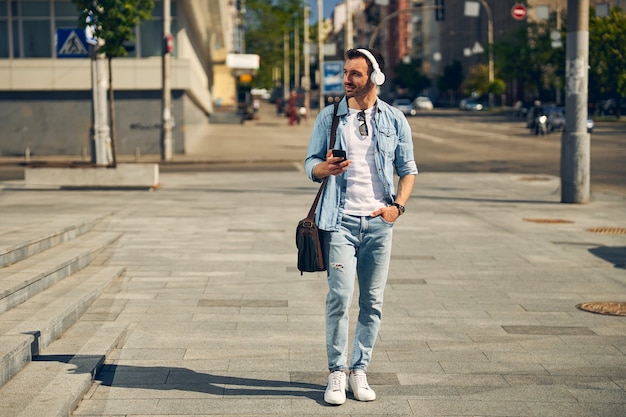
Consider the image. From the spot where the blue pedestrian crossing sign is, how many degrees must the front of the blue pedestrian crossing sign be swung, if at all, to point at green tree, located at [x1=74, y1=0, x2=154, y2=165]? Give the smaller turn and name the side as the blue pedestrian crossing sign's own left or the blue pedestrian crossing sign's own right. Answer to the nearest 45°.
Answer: approximately 45° to the blue pedestrian crossing sign's own left

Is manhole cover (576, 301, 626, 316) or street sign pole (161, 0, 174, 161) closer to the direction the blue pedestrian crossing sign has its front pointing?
the manhole cover

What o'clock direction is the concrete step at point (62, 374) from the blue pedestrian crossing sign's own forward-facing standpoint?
The concrete step is roughly at 12 o'clock from the blue pedestrian crossing sign.

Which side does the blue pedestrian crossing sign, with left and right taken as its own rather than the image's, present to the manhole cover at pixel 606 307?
front

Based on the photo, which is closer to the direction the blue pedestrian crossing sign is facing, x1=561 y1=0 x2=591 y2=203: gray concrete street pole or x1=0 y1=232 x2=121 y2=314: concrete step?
the concrete step

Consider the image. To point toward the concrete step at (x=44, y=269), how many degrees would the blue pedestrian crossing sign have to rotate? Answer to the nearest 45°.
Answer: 0° — it already faces it

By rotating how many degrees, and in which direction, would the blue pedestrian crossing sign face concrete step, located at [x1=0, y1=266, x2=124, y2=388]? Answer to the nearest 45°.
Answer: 0° — it already faces it

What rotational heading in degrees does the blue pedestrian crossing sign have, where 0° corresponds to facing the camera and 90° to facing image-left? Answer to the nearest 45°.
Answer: approximately 0°

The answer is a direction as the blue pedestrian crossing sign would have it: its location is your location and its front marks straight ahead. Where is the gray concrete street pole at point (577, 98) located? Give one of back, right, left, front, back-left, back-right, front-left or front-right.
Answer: front-left

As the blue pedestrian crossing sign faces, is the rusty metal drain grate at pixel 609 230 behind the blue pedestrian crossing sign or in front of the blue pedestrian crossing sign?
in front

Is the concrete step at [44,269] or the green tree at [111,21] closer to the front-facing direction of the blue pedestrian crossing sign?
the concrete step

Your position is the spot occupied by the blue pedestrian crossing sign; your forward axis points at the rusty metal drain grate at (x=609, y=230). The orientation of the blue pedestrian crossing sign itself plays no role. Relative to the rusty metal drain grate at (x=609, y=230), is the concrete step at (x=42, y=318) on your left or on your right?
right

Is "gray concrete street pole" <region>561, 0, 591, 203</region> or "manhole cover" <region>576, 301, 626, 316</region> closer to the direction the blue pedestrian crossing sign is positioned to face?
the manhole cover

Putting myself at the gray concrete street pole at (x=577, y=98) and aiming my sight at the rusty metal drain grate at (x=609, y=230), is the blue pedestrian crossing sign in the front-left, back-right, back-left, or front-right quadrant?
back-right

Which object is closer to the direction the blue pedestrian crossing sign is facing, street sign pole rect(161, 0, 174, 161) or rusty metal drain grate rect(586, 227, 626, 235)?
the rusty metal drain grate
